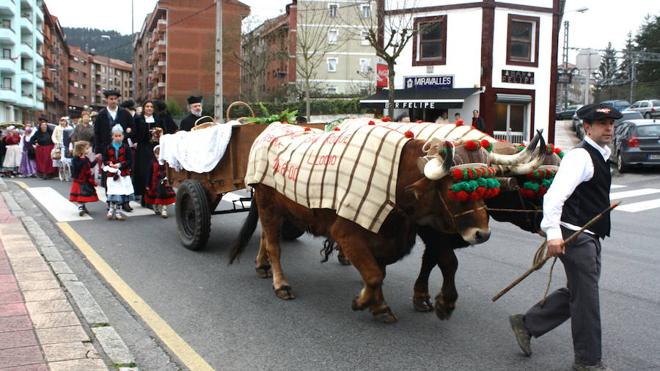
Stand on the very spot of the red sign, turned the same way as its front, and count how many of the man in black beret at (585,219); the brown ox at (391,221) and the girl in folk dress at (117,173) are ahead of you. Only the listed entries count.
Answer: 3

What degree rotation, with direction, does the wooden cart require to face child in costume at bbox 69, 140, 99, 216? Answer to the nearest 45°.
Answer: approximately 180°

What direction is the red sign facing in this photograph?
toward the camera

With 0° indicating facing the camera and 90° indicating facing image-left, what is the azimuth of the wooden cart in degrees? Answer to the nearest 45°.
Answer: approximately 315°

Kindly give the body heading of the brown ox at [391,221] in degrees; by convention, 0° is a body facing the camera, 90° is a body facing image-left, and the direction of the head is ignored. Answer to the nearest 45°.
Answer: approximately 315°

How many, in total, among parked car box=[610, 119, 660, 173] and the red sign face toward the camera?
1

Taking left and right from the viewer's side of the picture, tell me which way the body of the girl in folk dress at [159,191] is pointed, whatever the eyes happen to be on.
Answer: facing the viewer and to the right of the viewer
